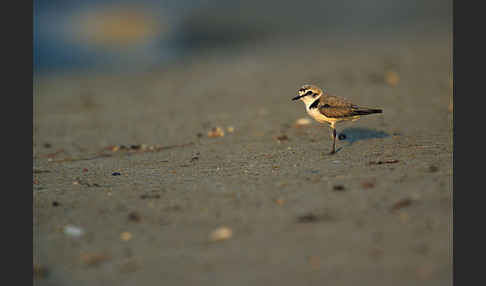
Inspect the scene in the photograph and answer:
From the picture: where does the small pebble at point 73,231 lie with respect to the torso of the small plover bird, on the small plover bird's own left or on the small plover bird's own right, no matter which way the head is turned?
on the small plover bird's own left

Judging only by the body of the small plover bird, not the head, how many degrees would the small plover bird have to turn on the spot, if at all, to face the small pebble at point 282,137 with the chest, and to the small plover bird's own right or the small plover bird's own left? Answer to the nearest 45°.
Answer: approximately 45° to the small plover bird's own right

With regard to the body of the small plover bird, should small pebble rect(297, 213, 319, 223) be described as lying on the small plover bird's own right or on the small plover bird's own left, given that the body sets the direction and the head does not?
on the small plover bird's own left

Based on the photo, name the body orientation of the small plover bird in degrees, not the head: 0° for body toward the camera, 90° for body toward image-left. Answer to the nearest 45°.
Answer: approximately 90°

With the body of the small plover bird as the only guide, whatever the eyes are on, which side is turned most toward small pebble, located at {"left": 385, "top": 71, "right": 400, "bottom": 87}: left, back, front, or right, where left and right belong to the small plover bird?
right

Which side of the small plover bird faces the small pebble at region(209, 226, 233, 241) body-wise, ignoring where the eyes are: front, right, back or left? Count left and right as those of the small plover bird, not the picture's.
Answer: left

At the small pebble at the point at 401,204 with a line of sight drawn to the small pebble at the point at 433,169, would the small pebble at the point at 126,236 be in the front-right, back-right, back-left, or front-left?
back-left

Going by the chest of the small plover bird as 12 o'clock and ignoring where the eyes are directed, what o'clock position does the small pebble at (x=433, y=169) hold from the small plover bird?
The small pebble is roughly at 8 o'clock from the small plover bird.
